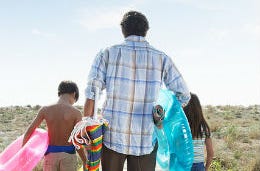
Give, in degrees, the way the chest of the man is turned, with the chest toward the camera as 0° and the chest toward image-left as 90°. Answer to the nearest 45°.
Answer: approximately 180°

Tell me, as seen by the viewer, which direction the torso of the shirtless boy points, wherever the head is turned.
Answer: away from the camera

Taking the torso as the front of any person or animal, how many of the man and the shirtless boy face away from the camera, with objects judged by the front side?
2

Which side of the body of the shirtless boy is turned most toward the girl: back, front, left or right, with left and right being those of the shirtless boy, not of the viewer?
right

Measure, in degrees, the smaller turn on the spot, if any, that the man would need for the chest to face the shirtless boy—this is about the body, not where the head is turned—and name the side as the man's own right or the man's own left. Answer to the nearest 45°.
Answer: approximately 45° to the man's own left

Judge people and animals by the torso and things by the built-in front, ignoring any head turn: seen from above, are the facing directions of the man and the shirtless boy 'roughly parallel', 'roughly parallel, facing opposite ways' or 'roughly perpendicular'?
roughly parallel

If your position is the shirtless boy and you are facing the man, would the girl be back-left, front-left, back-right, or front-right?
front-left

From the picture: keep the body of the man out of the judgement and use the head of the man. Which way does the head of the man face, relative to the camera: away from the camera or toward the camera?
away from the camera
